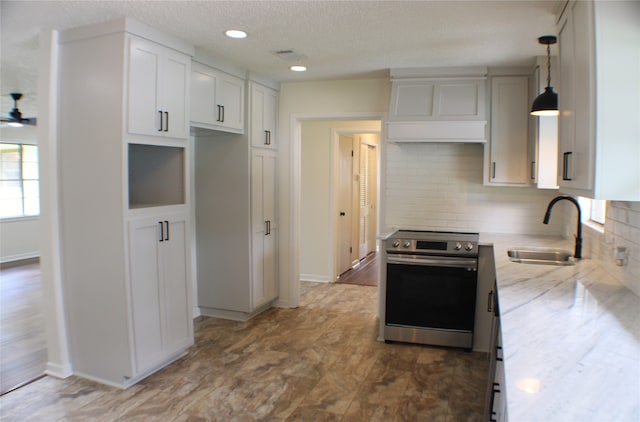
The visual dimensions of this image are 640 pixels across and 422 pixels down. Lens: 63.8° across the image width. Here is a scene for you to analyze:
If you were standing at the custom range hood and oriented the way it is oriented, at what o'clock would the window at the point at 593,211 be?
The window is roughly at 10 o'clock from the custom range hood.

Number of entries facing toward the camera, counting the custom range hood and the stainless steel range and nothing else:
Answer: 2

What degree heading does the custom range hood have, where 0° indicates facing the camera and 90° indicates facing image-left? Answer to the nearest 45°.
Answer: approximately 0°

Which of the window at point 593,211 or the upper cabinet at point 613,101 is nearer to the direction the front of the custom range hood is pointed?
the upper cabinet

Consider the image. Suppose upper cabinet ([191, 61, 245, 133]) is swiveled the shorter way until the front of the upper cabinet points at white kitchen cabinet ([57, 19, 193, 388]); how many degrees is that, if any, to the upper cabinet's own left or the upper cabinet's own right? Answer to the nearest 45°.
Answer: approximately 90° to the upper cabinet's own right

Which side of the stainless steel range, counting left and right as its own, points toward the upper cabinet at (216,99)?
right

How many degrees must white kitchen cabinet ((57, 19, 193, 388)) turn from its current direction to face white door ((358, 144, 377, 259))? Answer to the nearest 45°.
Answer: approximately 90° to its left
